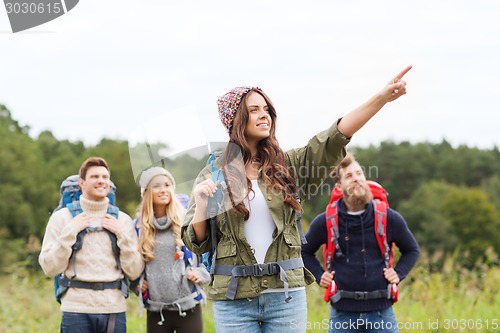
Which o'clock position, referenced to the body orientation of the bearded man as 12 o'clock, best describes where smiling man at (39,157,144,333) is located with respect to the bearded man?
The smiling man is roughly at 3 o'clock from the bearded man.

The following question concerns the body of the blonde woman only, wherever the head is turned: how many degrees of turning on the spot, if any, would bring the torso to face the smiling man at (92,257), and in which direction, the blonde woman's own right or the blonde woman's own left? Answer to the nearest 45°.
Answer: approximately 90° to the blonde woman's own right

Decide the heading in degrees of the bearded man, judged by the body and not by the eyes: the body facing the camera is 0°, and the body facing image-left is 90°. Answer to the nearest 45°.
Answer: approximately 0°

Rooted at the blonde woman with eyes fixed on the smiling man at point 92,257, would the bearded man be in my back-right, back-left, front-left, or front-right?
back-left

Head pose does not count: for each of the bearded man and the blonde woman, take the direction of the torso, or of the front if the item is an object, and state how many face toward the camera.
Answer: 2

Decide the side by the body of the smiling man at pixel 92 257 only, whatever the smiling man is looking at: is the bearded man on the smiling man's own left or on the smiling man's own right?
on the smiling man's own left
